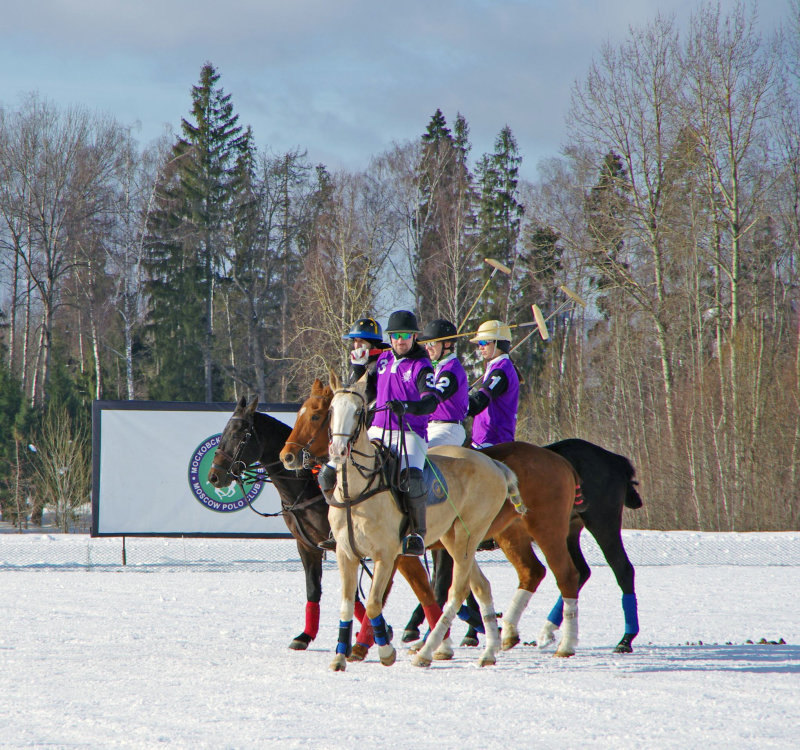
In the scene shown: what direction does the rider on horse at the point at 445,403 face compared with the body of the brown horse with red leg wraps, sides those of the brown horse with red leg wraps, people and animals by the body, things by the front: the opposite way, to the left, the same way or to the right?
the same way

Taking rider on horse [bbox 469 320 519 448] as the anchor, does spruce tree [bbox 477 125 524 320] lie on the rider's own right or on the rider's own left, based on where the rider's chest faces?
on the rider's own right

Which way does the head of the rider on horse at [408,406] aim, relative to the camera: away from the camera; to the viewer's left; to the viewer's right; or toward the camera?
toward the camera

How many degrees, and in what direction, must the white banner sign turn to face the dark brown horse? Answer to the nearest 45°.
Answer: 0° — it already faces it

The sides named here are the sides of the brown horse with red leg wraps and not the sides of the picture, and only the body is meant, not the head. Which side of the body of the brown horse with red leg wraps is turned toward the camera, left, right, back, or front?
left

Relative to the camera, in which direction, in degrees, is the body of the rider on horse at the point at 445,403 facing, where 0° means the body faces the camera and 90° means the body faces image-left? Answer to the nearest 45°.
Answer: approximately 90°

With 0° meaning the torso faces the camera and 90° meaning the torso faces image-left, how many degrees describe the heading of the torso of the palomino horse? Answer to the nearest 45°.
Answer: approximately 45°

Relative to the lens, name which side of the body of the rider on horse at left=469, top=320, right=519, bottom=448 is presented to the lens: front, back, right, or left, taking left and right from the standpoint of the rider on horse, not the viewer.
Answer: left

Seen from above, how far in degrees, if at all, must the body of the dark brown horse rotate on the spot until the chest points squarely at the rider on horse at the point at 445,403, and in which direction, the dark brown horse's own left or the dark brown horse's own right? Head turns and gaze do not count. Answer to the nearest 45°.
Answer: approximately 180°

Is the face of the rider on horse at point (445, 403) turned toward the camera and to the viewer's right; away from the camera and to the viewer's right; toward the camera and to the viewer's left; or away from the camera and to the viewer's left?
toward the camera and to the viewer's left

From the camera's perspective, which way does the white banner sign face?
toward the camera

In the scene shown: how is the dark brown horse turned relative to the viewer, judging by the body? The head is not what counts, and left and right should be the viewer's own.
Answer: facing to the left of the viewer

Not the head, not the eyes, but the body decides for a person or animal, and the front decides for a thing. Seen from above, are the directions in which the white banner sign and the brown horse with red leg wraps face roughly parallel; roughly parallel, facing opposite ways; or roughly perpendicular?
roughly perpendicular

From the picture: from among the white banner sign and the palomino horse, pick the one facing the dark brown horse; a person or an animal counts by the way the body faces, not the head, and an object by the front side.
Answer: the white banner sign

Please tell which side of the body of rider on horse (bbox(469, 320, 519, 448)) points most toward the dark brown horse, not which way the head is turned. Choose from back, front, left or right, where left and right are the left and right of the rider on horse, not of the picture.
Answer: front
